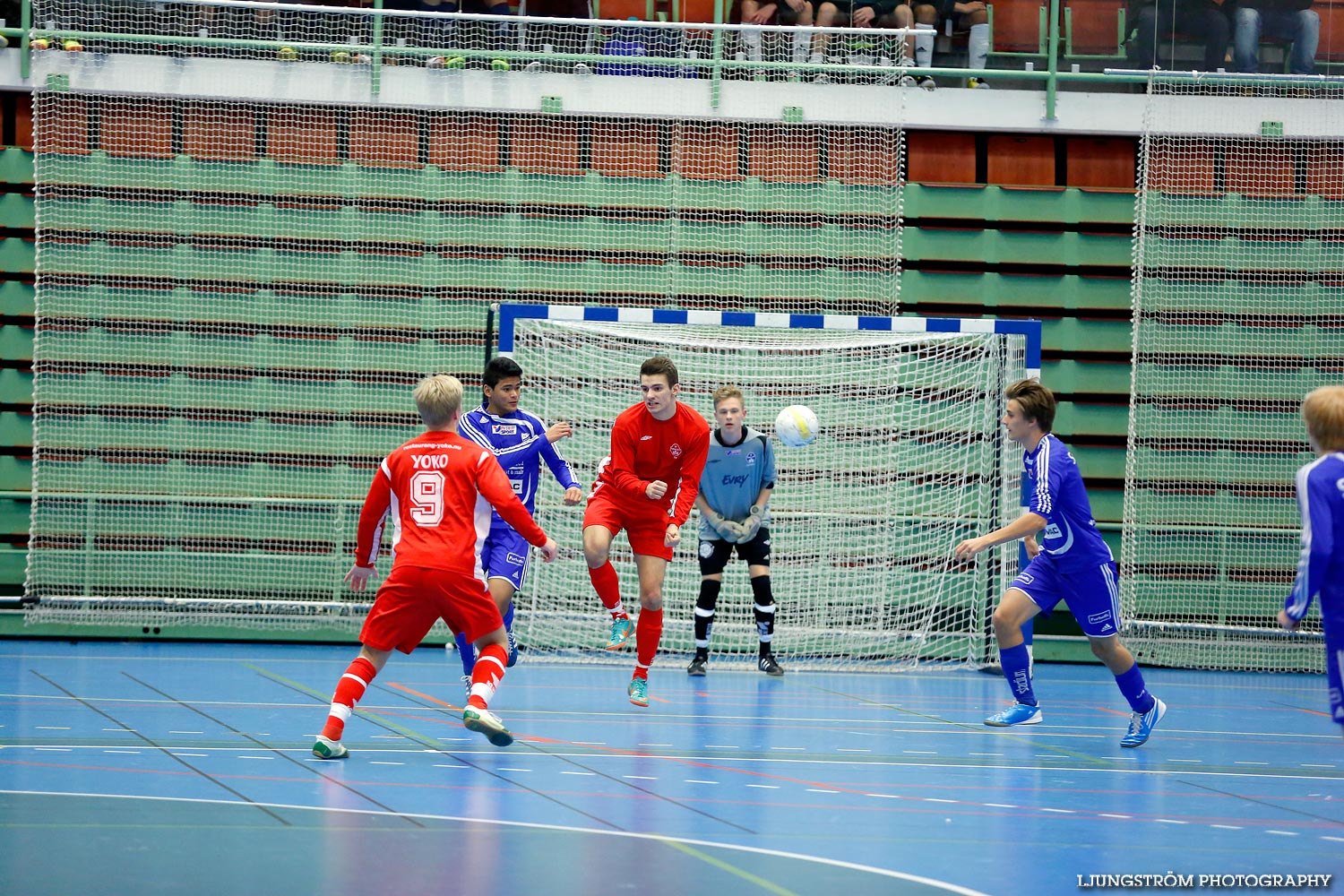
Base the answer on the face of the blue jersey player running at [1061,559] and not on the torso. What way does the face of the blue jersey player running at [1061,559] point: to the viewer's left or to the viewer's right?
to the viewer's left

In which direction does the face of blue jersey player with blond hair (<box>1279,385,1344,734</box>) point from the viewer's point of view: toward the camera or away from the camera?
away from the camera

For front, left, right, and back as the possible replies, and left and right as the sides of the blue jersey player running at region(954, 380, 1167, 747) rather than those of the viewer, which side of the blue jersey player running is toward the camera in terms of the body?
left

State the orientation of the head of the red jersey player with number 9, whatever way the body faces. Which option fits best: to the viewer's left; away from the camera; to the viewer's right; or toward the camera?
away from the camera

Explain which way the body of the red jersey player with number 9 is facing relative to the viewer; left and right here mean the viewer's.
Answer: facing away from the viewer

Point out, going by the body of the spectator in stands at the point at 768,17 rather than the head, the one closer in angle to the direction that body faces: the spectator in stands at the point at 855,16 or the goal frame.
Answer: the goal frame

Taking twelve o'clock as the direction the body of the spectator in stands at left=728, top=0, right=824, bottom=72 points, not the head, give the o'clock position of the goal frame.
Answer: The goal frame is roughly at 12 o'clock from the spectator in stands.

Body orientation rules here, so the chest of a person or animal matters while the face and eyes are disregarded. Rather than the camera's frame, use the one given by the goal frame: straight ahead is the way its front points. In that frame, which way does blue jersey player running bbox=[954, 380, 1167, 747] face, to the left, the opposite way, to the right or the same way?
to the right

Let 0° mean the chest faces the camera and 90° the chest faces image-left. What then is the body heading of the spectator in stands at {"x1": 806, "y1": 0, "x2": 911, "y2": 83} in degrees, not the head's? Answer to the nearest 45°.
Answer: approximately 0°

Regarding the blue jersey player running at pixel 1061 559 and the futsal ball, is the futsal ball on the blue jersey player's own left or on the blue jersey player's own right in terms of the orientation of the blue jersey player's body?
on the blue jersey player's own right

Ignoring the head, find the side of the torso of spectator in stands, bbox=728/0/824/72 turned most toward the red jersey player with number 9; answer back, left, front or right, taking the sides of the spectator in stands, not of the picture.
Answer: front

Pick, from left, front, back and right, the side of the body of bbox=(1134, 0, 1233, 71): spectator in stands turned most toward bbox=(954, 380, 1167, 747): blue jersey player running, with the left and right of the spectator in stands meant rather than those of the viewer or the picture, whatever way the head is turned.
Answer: front

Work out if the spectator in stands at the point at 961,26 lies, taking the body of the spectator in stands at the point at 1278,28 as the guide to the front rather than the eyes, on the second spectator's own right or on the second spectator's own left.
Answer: on the second spectator's own right

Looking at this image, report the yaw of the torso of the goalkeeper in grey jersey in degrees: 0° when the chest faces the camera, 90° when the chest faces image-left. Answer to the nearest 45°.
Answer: approximately 0°
